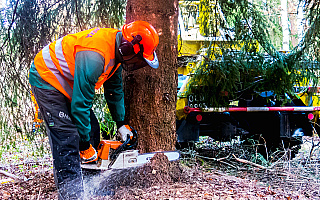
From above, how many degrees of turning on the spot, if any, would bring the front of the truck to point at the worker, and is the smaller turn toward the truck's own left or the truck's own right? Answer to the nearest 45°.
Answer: approximately 135° to the truck's own left

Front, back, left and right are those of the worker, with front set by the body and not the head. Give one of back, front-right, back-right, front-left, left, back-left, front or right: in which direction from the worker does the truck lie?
front-left

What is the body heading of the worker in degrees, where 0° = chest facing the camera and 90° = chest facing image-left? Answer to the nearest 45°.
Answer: approximately 270°

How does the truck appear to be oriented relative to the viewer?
away from the camera

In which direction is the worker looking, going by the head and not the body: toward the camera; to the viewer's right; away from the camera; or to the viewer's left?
to the viewer's right

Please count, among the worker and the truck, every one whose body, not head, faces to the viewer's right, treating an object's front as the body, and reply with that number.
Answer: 1
